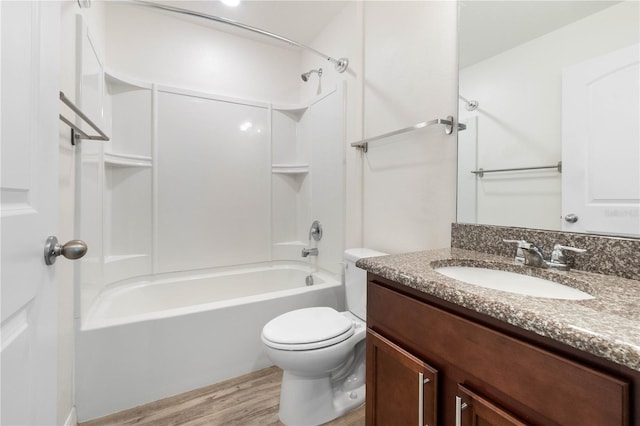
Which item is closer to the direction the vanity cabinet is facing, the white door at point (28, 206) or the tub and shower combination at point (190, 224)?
the white door

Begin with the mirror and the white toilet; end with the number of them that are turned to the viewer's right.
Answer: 0

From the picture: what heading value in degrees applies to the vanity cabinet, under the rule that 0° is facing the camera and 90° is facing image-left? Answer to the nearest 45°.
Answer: approximately 45°

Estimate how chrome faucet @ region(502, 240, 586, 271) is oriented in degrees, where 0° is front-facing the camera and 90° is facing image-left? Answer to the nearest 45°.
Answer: approximately 45°

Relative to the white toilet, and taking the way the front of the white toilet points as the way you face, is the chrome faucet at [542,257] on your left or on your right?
on your left

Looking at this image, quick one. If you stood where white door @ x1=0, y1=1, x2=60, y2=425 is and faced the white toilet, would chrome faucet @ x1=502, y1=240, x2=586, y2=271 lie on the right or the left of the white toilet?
right

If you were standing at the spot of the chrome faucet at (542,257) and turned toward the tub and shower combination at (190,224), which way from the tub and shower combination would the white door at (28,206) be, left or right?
left

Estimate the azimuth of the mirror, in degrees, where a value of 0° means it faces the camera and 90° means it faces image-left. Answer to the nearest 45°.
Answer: approximately 45°

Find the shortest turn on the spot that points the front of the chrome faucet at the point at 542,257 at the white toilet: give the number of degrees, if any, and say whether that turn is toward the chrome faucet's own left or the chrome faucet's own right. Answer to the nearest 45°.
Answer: approximately 45° to the chrome faucet's own right

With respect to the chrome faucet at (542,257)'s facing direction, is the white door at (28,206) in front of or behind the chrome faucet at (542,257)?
in front
